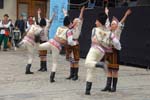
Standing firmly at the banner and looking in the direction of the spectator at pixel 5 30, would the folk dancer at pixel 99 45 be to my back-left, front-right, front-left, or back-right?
back-left

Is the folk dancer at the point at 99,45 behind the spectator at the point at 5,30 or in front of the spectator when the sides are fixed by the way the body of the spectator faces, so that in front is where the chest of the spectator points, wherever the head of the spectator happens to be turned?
in front

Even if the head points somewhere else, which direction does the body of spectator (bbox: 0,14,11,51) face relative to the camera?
toward the camera

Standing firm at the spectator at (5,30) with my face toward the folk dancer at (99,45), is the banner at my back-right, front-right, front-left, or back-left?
front-left
